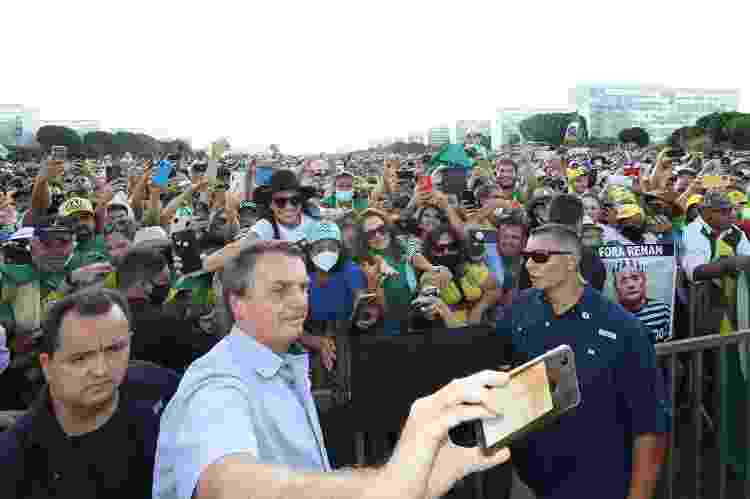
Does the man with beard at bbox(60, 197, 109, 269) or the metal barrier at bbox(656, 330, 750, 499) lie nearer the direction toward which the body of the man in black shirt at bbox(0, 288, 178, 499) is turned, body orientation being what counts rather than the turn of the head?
the metal barrier

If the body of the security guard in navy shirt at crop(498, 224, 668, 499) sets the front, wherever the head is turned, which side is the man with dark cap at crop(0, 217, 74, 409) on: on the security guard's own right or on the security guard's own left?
on the security guard's own right

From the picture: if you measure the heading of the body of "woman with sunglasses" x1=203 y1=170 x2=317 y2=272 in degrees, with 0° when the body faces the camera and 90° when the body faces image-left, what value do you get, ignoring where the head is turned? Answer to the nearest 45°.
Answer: approximately 0°

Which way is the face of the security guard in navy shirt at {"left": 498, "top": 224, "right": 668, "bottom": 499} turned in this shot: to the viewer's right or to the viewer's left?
to the viewer's left

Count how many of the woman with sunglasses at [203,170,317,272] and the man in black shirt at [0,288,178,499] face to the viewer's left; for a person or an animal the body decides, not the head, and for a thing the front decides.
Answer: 0

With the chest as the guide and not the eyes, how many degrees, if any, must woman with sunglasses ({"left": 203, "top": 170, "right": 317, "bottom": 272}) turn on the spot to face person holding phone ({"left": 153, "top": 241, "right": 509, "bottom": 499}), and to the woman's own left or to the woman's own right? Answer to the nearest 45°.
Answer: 0° — they already face them

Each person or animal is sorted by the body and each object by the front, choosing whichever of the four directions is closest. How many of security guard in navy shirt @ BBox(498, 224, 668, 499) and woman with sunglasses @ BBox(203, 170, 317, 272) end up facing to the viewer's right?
0

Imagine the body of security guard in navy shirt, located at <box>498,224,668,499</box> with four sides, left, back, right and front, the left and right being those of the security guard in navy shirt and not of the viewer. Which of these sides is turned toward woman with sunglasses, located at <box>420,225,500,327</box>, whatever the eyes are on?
right

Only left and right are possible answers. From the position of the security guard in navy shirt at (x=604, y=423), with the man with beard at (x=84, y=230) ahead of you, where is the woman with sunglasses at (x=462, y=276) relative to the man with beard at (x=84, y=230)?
right

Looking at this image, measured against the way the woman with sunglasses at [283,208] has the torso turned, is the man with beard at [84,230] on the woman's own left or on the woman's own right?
on the woman's own right

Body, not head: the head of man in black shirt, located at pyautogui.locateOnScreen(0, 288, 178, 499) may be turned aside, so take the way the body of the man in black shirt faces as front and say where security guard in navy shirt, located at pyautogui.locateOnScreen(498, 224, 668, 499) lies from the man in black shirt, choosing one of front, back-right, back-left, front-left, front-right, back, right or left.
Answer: front-left

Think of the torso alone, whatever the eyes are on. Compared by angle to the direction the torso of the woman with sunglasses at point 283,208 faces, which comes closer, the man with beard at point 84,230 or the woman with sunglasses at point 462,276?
the woman with sunglasses

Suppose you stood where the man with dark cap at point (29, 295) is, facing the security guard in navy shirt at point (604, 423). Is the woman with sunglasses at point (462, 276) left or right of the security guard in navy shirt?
left
